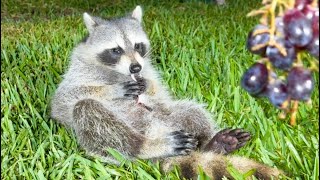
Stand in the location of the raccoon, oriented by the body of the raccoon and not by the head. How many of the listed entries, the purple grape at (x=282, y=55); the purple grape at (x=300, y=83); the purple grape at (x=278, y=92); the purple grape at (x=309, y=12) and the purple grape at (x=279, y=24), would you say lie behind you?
0

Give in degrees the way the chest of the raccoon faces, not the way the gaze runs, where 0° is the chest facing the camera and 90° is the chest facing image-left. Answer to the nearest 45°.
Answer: approximately 315°

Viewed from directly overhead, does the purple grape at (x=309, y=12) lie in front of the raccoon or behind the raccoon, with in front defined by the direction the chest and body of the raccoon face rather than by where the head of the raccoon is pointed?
in front

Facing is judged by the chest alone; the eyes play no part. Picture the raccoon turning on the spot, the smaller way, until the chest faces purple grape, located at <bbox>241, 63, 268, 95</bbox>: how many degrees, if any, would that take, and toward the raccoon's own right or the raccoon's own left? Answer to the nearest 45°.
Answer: approximately 45° to the raccoon's own right

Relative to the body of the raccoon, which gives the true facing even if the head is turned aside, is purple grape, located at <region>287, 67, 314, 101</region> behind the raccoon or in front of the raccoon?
in front

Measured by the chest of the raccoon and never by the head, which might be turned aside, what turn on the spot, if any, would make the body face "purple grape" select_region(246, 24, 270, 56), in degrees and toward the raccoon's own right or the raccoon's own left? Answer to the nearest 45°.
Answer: approximately 45° to the raccoon's own right

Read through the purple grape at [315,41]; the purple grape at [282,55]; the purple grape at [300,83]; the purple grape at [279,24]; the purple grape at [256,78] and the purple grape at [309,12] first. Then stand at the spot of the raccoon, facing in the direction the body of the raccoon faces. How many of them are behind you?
0

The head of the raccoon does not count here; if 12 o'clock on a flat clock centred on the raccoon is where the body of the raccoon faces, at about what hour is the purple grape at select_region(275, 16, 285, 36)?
The purple grape is roughly at 1 o'clock from the raccoon.
